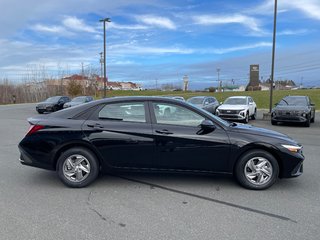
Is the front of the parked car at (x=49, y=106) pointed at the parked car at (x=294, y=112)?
no

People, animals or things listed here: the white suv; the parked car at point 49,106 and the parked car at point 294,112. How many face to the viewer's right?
0

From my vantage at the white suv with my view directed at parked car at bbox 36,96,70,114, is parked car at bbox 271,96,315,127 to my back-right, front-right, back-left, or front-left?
back-left

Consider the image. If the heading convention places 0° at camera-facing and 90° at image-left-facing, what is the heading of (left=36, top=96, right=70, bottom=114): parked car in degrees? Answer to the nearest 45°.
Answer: approximately 45°

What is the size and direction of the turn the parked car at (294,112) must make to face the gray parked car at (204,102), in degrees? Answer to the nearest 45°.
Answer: approximately 135° to its right

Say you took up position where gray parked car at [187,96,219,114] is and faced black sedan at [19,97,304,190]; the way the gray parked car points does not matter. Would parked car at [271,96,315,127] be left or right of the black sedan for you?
left

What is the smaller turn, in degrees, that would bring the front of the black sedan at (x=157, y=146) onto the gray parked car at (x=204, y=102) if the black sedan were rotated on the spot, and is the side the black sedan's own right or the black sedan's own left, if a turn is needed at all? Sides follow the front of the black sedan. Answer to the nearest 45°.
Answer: approximately 90° to the black sedan's own left

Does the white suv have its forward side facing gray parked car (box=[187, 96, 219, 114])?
no

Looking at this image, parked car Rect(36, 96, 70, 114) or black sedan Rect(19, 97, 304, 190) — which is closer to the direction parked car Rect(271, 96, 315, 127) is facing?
the black sedan

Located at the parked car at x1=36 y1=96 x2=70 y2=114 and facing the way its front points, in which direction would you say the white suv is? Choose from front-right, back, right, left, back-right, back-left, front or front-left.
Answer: left

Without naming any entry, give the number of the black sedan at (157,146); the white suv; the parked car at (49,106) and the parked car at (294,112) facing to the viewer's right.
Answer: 1

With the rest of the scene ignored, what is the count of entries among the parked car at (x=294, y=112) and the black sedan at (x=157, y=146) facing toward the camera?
1

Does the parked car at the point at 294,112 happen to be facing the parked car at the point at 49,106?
no

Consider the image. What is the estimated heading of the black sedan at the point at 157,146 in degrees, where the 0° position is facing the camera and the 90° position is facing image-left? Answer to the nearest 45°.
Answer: approximately 270°

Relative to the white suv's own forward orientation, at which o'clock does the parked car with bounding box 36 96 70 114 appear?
The parked car is roughly at 2 o'clock from the white suv.

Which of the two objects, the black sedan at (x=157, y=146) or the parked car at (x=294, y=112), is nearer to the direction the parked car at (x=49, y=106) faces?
the black sedan

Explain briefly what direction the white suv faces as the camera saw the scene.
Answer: facing the viewer and to the left of the viewer

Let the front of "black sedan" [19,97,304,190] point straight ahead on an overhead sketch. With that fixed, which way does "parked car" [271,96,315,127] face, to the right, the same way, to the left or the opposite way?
to the right

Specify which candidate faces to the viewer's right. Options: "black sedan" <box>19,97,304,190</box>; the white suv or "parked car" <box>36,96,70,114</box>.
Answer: the black sedan

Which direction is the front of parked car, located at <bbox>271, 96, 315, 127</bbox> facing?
toward the camera

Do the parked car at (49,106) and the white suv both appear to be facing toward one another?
no
